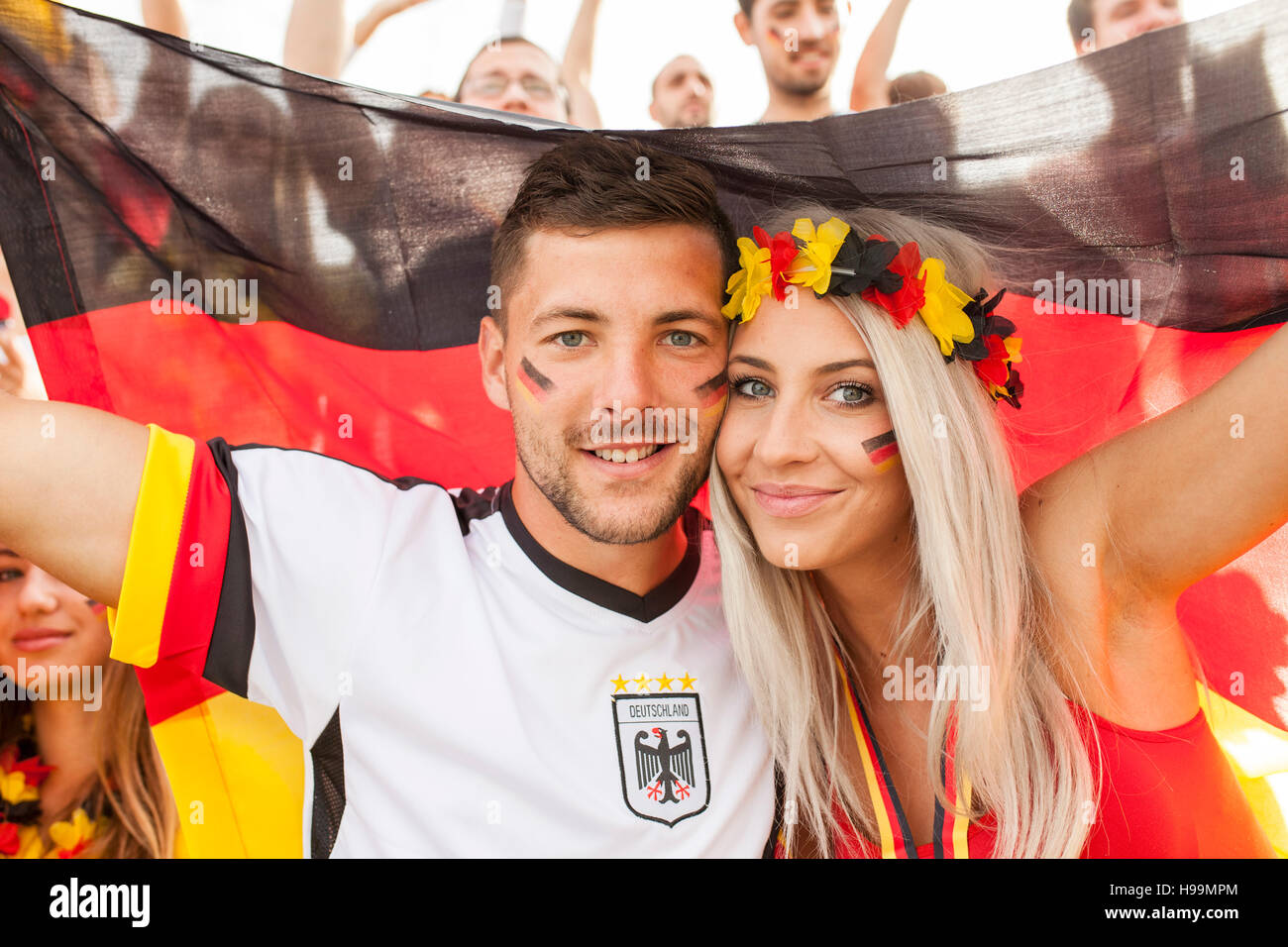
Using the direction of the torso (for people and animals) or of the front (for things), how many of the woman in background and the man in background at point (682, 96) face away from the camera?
0

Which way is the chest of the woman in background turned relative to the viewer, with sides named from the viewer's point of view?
facing the viewer

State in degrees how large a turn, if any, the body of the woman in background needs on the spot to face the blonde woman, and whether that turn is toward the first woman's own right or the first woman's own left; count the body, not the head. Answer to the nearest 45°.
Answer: approximately 45° to the first woman's own left
